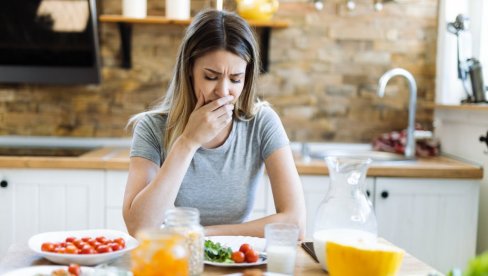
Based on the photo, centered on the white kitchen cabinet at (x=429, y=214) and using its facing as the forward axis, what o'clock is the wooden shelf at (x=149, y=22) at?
The wooden shelf is roughly at 3 o'clock from the white kitchen cabinet.

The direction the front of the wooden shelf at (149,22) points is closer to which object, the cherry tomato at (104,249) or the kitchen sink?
the cherry tomato

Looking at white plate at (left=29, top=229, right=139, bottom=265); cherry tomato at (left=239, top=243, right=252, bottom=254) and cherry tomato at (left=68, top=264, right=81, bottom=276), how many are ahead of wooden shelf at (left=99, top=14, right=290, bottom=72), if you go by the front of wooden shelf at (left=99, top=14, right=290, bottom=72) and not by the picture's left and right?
3

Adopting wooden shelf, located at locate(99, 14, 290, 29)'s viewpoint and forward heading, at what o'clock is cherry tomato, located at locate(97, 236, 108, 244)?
The cherry tomato is roughly at 12 o'clock from the wooden shelf.
